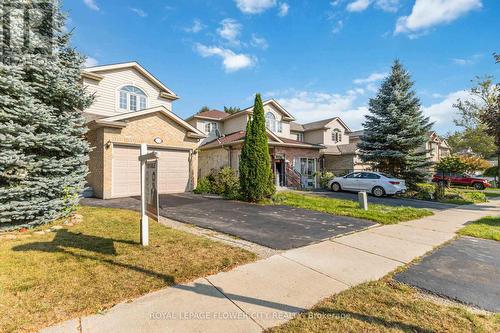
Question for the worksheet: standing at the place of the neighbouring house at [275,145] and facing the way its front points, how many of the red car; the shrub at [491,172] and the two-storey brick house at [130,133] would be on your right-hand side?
1

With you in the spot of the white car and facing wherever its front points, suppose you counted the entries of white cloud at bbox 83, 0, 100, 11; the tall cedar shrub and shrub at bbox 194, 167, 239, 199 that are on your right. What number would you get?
0

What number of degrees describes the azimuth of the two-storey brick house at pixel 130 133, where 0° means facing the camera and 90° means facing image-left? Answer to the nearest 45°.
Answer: approximately 315°

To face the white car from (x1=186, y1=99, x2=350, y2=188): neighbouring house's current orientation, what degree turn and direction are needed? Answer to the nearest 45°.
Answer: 0° — it already faces it

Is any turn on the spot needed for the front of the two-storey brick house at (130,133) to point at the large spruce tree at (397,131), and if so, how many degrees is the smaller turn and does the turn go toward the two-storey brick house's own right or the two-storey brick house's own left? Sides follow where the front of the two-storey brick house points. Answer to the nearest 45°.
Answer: approximately 45° to the two-storey brick house's own left

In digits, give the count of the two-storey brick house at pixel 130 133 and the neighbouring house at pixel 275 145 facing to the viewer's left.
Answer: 0

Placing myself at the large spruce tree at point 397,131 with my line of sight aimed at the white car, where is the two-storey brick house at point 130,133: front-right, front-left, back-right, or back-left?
front-right

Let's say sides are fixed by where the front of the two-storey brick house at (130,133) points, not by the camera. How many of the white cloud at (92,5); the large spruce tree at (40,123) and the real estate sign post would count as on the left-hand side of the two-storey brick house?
0

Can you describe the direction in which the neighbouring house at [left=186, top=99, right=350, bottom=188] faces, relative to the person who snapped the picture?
facing the viewer and to the right of the viewer

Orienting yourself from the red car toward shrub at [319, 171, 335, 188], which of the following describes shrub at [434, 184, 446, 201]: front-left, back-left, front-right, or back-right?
front-left

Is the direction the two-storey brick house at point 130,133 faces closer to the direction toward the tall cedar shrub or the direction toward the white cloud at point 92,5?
the tall cedar shrub

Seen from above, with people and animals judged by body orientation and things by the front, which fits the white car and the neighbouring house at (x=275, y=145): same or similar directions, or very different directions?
very different directions

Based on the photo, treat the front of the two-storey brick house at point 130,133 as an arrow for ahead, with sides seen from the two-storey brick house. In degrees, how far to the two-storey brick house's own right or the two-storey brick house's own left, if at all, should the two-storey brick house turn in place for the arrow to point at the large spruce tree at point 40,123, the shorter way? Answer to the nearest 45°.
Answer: approximately 45° to the two-storey brick house's own right

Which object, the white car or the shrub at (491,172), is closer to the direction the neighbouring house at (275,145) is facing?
the white car

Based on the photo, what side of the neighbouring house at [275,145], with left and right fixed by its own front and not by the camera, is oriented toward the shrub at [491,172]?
left
